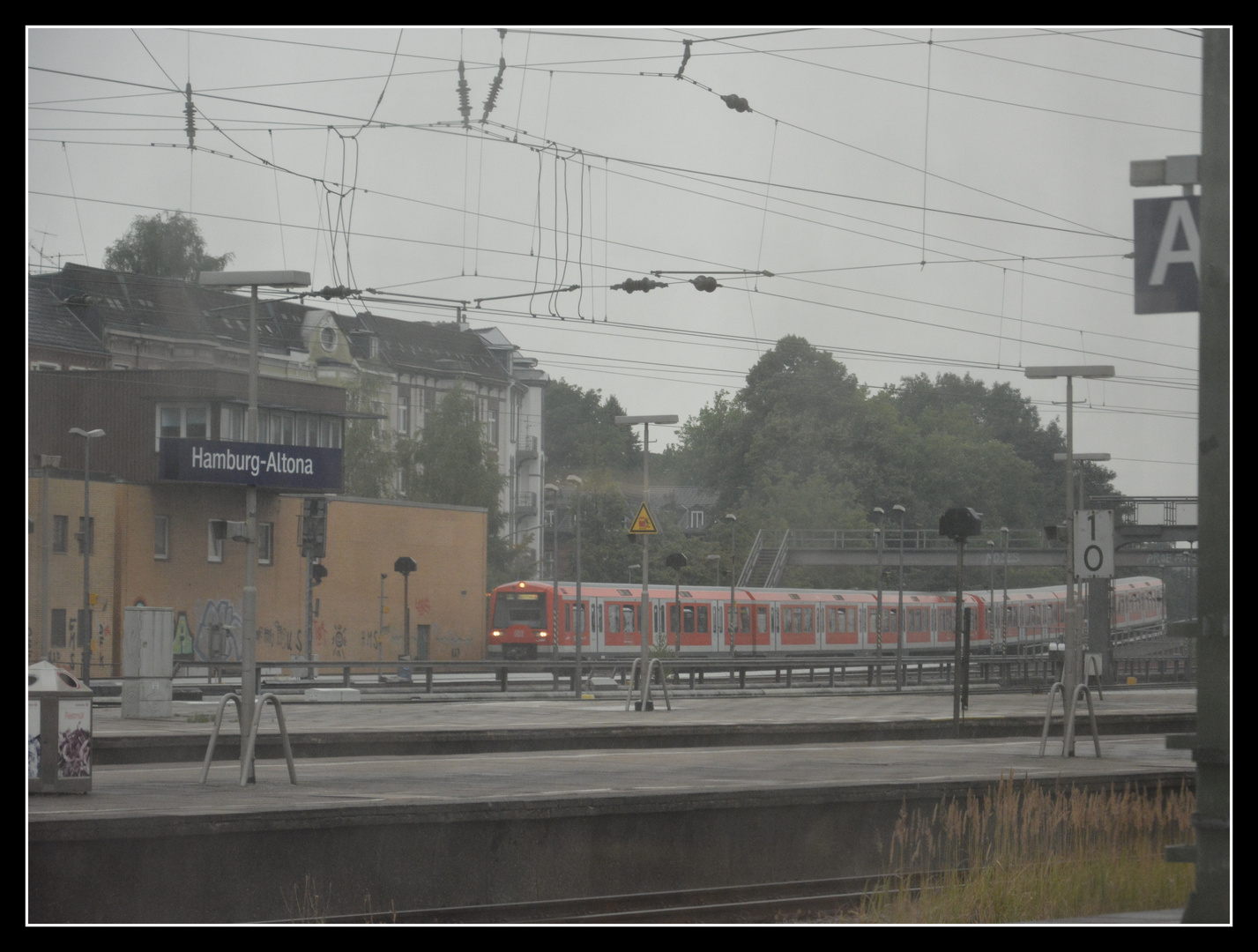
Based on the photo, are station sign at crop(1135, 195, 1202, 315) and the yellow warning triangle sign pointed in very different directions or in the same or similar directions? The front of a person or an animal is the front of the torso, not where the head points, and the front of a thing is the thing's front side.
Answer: same or similar directions

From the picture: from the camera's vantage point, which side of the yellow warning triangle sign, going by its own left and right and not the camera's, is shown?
front

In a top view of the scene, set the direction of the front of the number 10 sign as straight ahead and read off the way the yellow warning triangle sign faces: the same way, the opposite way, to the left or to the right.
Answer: the same way

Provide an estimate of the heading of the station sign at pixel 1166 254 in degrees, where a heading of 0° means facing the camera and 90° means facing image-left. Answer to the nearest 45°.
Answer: approximately 0°

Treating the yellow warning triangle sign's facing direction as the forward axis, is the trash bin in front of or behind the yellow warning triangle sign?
in front

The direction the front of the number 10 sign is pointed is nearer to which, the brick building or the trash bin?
the trash bin

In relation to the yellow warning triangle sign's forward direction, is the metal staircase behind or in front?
behind

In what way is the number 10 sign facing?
toward the camera

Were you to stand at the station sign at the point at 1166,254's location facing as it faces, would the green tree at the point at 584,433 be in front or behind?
behind
